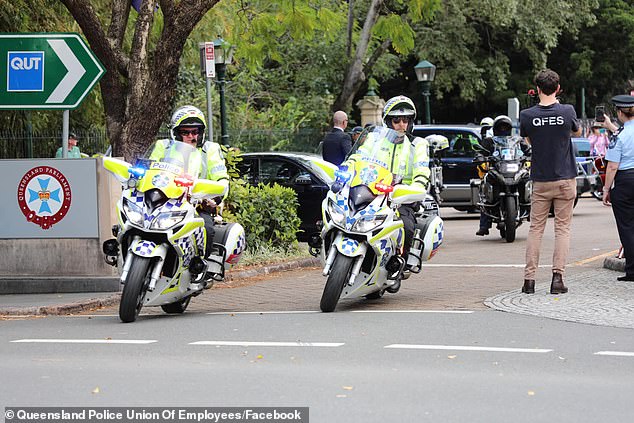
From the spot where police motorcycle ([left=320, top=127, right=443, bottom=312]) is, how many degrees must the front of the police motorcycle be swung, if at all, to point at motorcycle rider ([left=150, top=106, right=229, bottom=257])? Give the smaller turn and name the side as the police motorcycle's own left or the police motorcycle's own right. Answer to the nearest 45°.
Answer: approximately 45° to the police motorcycle's own right

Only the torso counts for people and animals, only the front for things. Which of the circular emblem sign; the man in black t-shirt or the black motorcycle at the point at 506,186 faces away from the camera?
the man in black t-shirt

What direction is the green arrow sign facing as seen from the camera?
toward the camera

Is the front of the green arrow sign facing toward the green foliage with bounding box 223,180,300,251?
no

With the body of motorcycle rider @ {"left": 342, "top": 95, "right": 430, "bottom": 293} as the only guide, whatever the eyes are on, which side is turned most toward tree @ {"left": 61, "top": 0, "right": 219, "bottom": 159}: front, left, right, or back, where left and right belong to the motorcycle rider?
right

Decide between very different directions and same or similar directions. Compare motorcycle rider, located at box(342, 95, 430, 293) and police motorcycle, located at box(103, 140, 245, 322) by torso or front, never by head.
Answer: same or similar directions

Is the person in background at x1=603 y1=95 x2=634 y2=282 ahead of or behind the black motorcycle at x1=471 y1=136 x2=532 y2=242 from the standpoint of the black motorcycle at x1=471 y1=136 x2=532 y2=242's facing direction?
ahead

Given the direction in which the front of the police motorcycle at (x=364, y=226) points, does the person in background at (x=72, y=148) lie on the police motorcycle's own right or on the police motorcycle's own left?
on the police motorcycle's own right

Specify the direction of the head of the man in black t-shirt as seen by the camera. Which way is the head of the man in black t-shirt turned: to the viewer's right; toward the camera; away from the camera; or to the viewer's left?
away from the camera

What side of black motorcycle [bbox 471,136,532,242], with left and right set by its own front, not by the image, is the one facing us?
front

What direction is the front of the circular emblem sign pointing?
toward the camera

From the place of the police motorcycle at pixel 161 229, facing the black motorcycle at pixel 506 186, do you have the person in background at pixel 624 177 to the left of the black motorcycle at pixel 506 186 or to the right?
right

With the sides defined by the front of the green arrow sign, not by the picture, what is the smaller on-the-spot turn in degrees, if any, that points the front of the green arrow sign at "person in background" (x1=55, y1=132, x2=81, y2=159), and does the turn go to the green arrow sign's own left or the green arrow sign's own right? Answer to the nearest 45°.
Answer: approximately 180°

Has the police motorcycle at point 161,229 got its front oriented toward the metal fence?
no

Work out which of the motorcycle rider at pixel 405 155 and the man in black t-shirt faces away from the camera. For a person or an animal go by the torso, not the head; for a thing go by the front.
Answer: the man in black t-shirt

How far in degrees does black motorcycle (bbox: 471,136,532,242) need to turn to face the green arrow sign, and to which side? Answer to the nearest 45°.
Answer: approximately 45° to its right

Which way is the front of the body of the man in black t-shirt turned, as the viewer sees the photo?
away from the camera

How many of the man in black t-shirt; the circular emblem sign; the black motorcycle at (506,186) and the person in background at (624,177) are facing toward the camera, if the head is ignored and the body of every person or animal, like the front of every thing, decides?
2

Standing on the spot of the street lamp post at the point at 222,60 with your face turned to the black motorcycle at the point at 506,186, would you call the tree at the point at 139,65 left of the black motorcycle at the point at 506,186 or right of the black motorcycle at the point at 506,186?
right

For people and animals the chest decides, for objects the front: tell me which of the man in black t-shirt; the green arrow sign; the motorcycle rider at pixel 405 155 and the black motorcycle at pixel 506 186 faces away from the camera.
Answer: the man in black t-shirt
